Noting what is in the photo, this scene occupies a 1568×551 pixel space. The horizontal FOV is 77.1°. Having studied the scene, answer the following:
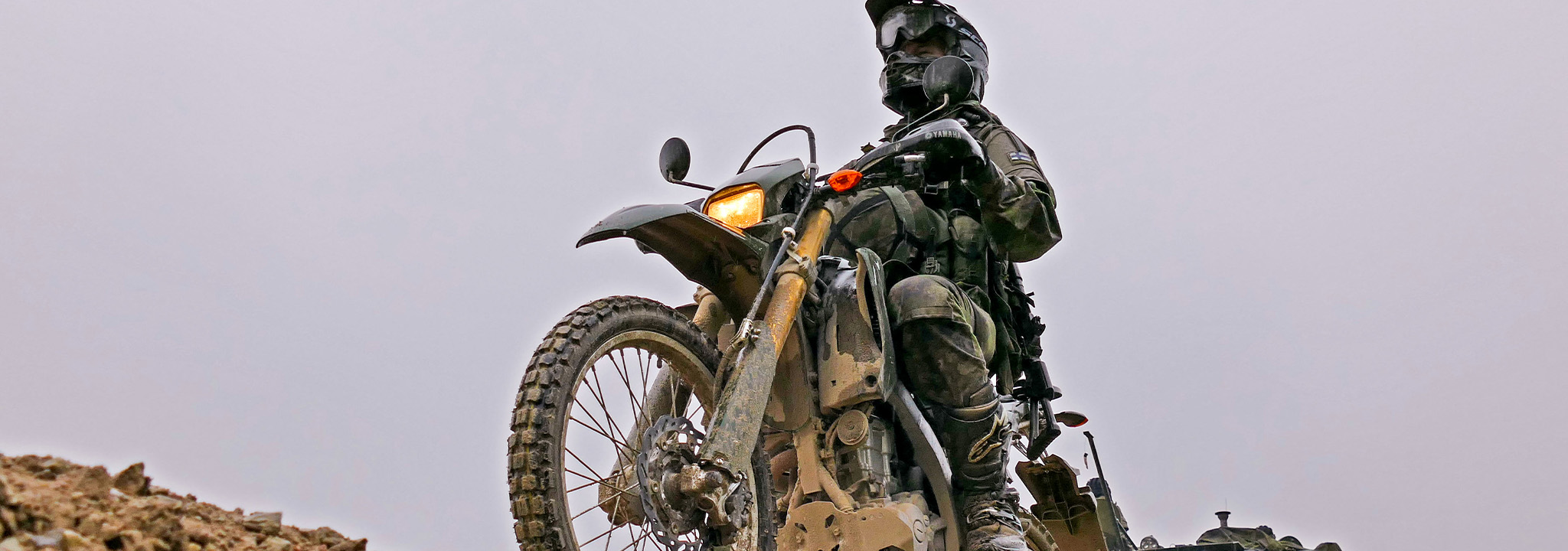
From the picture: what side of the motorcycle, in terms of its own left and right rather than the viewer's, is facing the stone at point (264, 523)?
front

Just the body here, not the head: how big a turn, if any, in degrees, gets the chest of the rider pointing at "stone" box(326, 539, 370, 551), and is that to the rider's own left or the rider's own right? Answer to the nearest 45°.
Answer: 0° — they already face it

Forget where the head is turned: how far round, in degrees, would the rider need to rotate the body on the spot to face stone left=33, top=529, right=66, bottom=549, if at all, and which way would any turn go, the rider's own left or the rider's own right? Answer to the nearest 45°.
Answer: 0° — they already face it

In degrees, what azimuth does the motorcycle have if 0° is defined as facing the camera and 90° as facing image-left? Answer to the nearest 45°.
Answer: approximately 45°

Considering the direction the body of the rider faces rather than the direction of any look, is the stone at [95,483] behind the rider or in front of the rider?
in front

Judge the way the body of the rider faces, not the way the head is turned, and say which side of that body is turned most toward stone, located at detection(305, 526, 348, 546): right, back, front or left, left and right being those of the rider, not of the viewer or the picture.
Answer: front

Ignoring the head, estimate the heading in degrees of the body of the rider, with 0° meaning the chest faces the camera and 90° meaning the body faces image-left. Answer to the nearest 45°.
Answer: approximately 45°

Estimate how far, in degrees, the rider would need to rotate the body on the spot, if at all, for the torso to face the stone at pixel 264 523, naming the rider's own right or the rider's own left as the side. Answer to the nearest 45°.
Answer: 0° — they already face it

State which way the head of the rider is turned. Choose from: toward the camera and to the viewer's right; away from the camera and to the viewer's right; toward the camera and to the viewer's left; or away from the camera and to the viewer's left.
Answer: toward the camera and to the viewer's left
